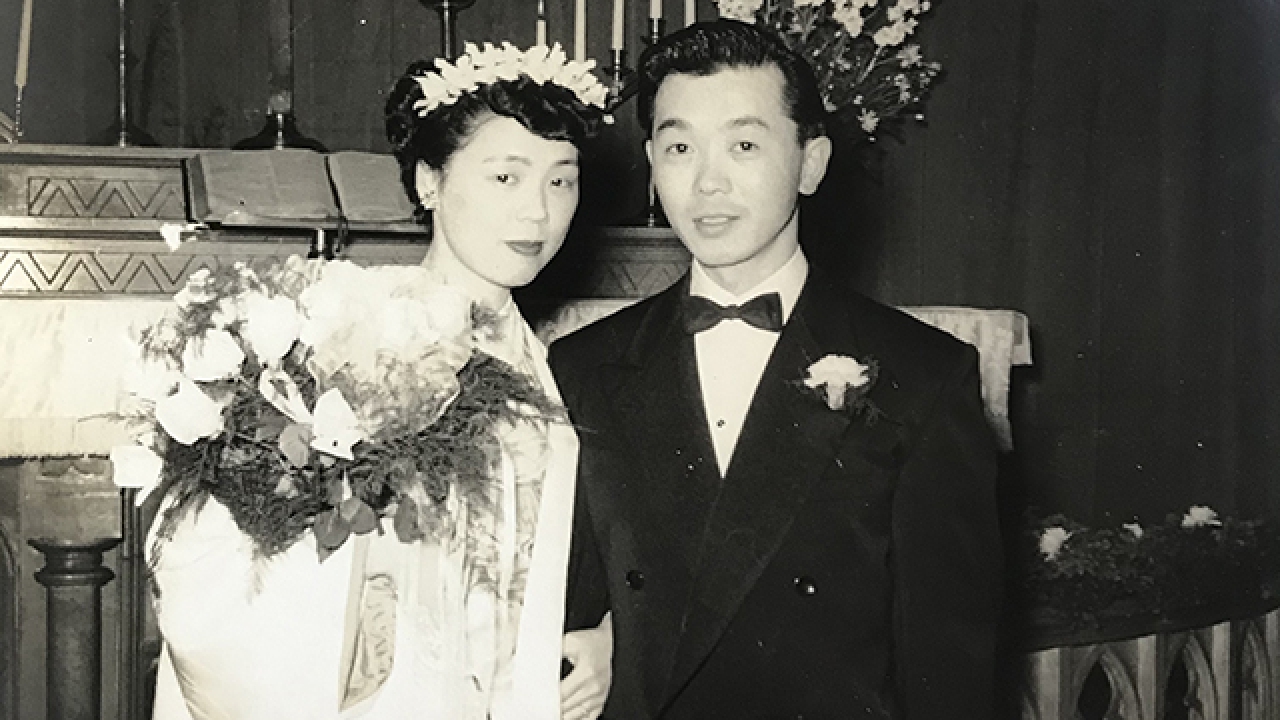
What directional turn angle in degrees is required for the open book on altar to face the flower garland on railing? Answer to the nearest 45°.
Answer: approximately 90° to its left

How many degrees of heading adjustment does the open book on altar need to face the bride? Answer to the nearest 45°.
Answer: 0° — it already faces them

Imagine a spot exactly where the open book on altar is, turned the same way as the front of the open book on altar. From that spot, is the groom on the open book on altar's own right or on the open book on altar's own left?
on the open book on altar's own left

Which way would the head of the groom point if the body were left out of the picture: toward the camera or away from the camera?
toward the camera

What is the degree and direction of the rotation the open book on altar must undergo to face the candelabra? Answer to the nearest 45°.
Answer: approximately 135° to its left

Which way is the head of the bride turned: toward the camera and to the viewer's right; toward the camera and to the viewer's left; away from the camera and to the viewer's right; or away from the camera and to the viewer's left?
toward the camera and to the viewer's right

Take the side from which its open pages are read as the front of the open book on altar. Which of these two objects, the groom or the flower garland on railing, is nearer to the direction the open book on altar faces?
the groom

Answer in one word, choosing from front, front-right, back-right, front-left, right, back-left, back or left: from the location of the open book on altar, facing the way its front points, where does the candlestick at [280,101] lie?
back

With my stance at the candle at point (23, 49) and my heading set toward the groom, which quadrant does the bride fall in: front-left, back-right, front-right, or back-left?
front-right

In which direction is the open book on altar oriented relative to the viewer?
toward the camera

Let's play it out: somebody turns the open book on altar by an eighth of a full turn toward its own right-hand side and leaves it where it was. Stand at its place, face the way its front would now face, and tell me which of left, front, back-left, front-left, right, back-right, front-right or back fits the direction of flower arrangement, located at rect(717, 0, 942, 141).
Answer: back

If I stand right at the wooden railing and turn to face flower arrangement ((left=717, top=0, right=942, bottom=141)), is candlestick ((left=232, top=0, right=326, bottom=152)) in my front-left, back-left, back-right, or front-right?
front-left

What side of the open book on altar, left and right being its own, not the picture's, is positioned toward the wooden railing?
left

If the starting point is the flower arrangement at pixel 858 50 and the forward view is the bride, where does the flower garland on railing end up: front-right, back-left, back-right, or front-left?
front-left
